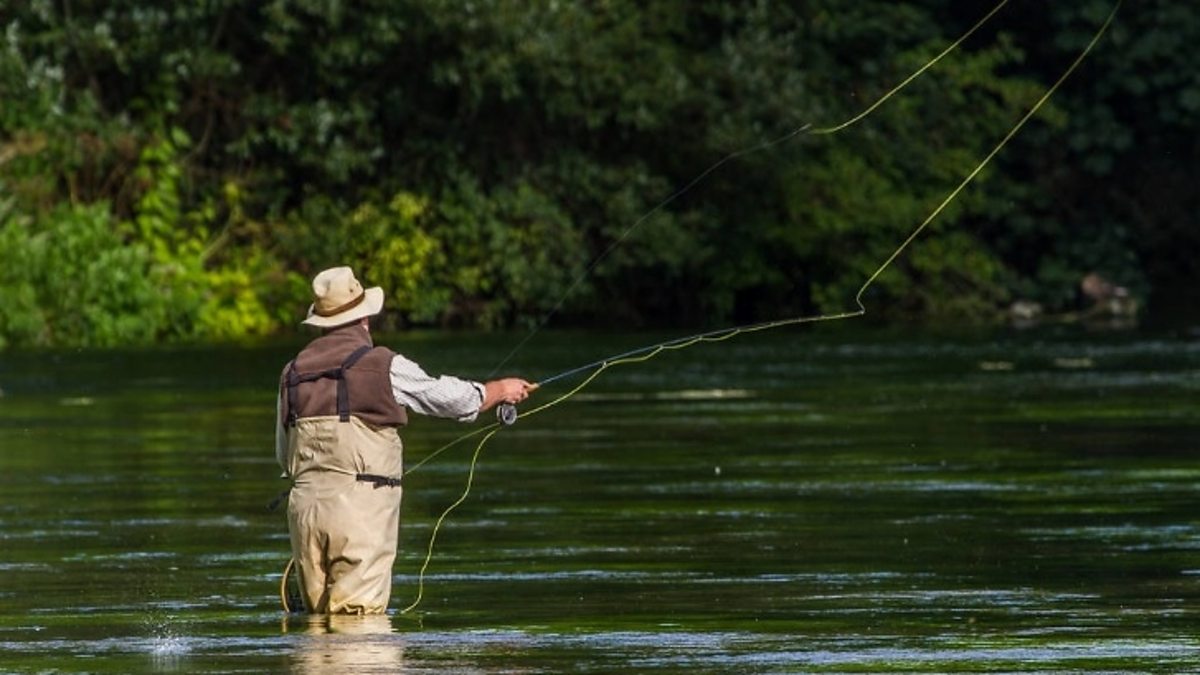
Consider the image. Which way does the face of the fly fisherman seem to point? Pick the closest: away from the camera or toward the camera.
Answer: away from the camera

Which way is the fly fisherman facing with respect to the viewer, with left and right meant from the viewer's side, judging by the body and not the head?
facing away from the viewer and to the right of the viewer
